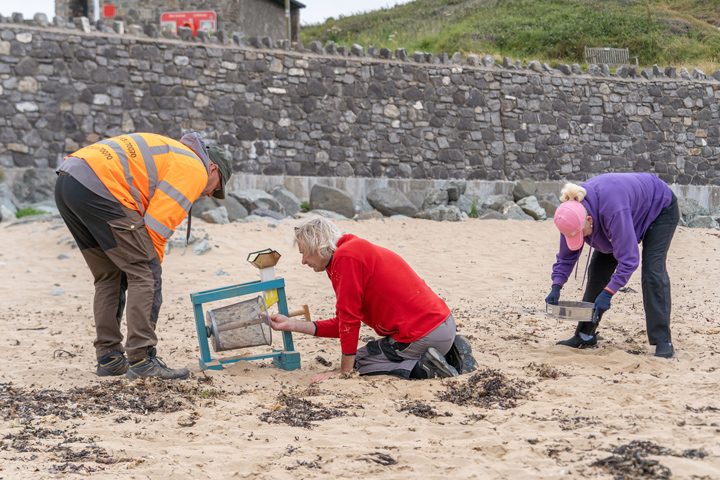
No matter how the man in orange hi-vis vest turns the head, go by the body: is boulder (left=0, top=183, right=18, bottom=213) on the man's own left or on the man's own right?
on the man's own left

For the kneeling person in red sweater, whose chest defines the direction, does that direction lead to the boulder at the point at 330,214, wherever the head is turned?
no

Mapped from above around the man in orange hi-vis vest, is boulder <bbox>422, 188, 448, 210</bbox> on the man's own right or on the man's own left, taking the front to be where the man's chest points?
on the man's own left

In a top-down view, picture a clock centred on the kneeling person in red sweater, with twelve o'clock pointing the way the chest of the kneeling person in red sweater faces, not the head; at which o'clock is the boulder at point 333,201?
The boulder is roughly at 3 o'clock from the kneeling person in red sweater.

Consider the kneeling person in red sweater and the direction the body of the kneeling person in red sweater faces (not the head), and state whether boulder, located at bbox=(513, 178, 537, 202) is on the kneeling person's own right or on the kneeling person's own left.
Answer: on the kneeling person's own right

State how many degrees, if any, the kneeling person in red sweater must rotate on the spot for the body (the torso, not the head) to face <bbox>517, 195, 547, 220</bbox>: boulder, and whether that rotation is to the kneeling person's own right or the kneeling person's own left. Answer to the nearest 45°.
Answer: approximately 90° to the kneeling person's own right

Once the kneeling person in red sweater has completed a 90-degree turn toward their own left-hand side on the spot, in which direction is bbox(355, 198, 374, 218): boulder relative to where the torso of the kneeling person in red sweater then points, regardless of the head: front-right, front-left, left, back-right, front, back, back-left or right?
back

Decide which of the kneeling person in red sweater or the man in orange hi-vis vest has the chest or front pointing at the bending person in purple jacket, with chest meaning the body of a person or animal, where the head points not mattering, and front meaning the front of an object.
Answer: the man in orange hi-vis vest

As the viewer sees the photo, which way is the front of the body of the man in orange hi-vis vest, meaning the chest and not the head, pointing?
to the viewer's right

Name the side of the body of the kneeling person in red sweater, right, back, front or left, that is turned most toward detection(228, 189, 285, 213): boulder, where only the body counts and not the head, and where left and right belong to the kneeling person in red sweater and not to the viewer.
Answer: right

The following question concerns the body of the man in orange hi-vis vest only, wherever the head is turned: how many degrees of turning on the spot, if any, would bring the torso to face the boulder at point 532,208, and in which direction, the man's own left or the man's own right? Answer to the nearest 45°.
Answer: approximately 45° to the man's own left

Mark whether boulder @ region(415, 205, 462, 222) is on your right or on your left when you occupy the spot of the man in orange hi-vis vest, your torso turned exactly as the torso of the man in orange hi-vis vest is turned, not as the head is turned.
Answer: on your left

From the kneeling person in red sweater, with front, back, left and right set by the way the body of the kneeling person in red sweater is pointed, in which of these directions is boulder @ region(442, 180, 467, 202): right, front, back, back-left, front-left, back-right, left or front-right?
right

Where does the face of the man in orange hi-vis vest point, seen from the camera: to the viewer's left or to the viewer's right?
to the viewer's right

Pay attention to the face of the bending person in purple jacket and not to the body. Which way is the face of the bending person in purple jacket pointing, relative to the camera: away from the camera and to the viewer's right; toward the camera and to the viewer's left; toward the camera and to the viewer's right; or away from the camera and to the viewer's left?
toward the camera and to the viewer's left

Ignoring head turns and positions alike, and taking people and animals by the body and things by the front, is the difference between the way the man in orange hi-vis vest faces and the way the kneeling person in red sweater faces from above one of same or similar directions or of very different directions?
very different directions

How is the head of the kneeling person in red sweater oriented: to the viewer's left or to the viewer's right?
to the viewer's left

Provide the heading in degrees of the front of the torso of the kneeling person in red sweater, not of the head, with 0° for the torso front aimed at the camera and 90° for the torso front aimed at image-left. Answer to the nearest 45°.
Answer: approximately 90°
